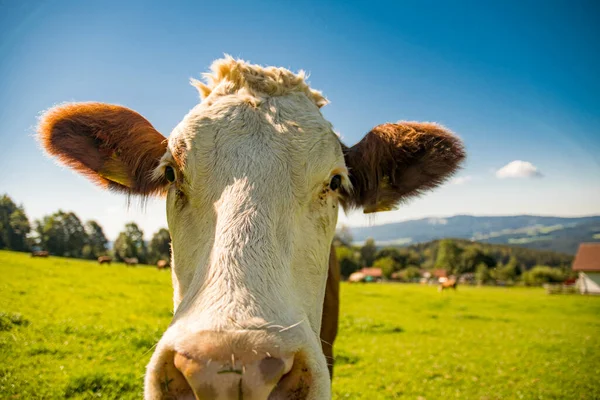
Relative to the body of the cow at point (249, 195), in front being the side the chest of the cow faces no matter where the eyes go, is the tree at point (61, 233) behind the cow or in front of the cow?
behind

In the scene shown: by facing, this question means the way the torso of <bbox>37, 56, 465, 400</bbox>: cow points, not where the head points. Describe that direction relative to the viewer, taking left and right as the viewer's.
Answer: facing the viewer

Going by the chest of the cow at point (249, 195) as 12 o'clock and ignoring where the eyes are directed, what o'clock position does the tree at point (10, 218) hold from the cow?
The tree is roughly at 5 o'clock from the cow.
